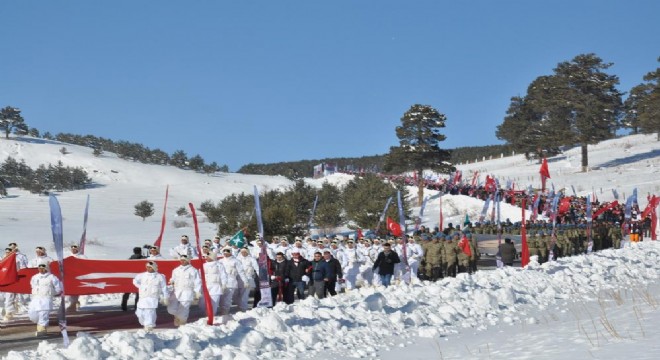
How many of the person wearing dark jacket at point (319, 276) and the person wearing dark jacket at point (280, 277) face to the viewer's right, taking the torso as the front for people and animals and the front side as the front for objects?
0

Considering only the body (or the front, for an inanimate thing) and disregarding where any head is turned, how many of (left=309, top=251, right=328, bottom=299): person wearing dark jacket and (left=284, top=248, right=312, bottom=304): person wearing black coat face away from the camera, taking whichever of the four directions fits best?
0

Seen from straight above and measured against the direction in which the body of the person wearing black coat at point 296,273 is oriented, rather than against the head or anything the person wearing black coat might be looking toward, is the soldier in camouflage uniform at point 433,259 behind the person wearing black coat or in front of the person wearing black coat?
behind

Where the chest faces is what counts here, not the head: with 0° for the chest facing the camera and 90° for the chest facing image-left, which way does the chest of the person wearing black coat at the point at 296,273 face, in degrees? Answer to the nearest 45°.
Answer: approximately 45°

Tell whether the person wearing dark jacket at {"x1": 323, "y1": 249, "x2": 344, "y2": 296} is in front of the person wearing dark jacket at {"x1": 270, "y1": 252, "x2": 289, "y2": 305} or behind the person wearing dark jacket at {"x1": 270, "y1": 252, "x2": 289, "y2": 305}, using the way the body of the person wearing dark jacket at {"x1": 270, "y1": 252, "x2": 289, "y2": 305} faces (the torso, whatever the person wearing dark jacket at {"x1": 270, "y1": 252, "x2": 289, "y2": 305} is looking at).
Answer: behind

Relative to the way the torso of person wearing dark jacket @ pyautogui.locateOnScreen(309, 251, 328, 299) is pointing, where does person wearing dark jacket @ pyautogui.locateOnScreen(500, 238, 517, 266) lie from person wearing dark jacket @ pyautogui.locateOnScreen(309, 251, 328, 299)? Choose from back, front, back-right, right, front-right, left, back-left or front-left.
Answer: back

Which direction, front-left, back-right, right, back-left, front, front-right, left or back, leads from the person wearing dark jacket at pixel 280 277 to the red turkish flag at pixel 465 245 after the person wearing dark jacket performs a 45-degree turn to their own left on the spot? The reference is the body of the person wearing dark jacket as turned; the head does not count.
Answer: back-left

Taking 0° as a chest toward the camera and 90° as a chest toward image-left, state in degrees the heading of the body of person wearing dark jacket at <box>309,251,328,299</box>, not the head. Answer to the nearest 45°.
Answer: approximately 45°
